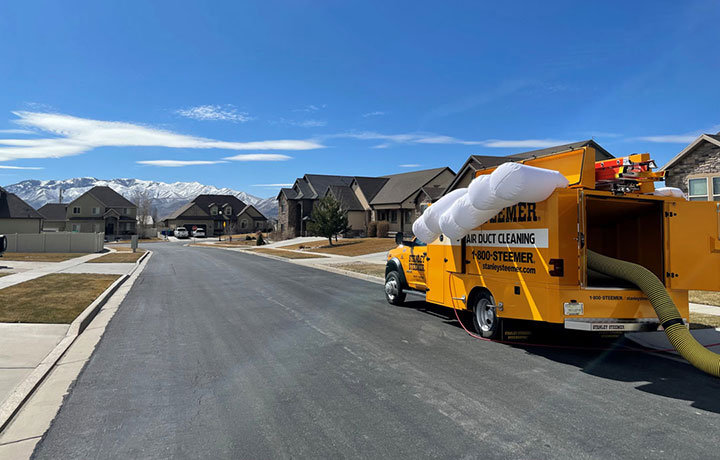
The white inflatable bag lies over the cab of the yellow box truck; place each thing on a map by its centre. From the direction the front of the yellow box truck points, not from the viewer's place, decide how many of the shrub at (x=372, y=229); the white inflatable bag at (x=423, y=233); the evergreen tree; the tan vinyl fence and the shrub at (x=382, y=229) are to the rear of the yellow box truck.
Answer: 0

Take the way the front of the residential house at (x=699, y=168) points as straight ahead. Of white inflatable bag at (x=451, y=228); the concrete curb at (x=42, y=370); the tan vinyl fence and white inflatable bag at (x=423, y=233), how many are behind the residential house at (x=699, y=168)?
0

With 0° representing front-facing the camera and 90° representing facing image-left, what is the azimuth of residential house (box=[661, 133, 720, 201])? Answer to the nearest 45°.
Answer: approximately 45°

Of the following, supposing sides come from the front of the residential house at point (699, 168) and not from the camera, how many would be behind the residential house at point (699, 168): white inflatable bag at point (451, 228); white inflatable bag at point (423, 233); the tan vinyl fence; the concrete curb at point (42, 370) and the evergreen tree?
0

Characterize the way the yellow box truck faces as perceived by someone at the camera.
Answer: facing away from the viewer and to the left of the viewer

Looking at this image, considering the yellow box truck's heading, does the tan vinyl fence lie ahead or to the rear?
ahead

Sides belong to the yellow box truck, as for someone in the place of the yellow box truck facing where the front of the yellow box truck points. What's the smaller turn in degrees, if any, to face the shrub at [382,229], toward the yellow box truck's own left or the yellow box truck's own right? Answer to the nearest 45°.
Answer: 0° — it already faces it

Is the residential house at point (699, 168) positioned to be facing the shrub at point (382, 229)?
no

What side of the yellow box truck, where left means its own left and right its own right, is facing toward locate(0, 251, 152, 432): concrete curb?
left

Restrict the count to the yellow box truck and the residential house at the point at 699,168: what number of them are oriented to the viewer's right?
0

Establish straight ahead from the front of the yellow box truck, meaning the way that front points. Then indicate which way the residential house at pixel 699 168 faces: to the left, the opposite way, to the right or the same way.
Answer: to the left

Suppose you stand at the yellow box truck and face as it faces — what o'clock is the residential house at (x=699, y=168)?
The residential house is roughly at 2 o'clock from the yellow box truck.

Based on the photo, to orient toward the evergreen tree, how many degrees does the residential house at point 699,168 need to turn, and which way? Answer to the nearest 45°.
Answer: approximately 45° to its right

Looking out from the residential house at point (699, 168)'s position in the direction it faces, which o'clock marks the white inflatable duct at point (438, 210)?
The white inflatable duct is roughly at 11 o'clock from the residential house.

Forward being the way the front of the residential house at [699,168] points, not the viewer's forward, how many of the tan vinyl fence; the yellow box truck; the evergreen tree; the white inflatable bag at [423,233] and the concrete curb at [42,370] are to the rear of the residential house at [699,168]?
0
